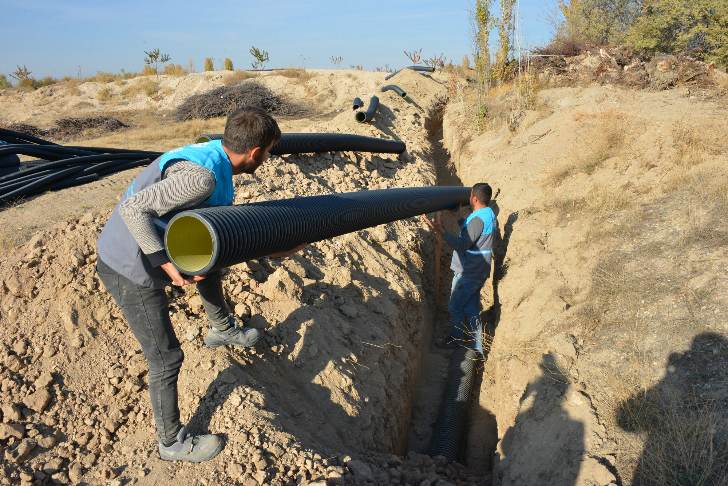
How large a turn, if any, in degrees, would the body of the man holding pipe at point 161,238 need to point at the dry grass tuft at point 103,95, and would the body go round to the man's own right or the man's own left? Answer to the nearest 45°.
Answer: approximately 90° to the man's own left

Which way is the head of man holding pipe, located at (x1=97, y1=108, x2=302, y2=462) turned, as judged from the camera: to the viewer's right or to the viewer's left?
to the viewer's right

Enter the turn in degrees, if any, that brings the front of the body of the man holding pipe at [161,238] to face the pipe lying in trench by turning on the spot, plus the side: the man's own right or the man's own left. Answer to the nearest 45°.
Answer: approximately 45° to the man's own left

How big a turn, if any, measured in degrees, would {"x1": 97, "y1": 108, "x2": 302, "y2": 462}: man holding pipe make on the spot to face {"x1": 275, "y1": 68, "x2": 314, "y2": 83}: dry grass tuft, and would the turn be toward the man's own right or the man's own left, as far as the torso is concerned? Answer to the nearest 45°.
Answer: approximately 90° to the man's own left

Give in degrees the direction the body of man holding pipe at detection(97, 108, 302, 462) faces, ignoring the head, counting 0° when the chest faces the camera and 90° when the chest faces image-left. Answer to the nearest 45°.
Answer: approximately 270°

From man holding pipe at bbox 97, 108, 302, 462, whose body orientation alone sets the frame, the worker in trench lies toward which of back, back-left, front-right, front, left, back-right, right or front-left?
front-left

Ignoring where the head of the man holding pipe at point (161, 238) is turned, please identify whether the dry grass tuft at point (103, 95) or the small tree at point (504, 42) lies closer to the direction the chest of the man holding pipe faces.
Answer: the small tree
